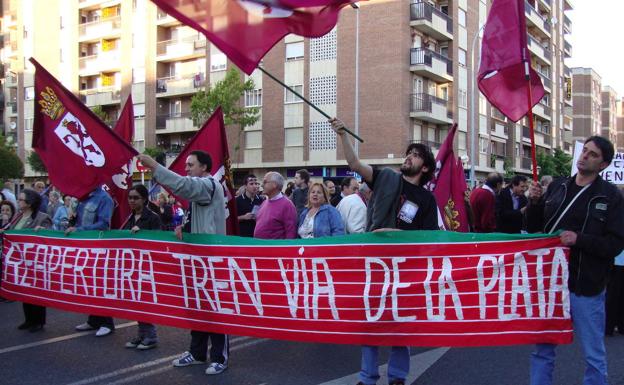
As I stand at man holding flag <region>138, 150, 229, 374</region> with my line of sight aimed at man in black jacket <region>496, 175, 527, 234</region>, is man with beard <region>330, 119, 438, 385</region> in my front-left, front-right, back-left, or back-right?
front-right

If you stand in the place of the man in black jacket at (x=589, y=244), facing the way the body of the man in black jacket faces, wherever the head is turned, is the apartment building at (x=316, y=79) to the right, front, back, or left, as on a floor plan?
right

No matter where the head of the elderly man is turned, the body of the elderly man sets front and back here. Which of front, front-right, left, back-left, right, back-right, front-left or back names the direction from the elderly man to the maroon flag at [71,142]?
front-right

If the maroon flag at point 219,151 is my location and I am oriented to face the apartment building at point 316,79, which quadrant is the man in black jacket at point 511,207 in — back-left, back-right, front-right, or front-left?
front-right

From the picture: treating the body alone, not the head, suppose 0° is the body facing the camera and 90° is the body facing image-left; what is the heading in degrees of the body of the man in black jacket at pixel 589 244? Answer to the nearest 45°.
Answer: approximately 45°

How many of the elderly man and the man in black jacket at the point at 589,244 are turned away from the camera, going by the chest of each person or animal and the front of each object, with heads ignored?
0

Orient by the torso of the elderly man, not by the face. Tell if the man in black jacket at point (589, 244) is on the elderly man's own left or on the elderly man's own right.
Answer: on the elderly man's own left

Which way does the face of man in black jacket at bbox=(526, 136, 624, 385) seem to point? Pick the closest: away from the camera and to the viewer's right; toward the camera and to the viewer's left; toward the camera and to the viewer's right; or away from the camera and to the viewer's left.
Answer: toward the camera and to the viewer's left

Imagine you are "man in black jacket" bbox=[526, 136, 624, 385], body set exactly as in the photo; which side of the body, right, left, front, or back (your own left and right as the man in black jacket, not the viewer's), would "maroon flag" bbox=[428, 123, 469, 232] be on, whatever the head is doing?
right

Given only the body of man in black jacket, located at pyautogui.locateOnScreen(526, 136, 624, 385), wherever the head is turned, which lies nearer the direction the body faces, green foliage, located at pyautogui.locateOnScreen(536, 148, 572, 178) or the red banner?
the red banner

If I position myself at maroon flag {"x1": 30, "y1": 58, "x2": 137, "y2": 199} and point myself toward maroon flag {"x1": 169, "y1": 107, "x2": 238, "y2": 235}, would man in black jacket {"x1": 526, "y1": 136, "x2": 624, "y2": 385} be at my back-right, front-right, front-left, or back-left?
front-right

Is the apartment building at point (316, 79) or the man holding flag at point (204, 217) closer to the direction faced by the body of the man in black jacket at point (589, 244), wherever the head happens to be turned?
the man holding flag

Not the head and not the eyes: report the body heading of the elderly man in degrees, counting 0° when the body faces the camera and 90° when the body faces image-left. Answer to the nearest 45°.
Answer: approximately 45°

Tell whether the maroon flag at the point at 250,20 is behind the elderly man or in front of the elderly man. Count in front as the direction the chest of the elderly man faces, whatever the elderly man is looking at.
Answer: in front

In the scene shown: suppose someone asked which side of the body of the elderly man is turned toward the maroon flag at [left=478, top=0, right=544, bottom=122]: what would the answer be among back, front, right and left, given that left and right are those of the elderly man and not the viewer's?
left

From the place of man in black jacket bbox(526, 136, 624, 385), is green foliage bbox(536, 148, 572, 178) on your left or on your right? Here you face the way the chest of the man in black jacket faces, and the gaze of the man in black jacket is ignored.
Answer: on your right
